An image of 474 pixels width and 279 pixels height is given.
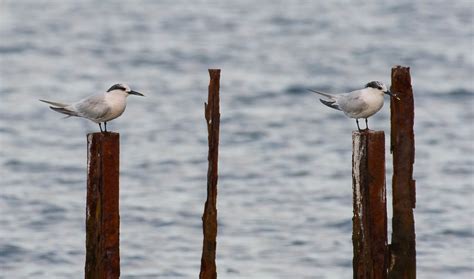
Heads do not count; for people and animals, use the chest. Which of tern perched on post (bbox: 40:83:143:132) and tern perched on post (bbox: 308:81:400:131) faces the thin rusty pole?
tern perched on post (bbox: 40:83:143:132)

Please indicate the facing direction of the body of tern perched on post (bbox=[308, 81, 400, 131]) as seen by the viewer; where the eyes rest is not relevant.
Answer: to the viewer's right

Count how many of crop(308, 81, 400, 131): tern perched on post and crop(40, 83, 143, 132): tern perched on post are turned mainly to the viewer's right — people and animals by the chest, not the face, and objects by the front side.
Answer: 2

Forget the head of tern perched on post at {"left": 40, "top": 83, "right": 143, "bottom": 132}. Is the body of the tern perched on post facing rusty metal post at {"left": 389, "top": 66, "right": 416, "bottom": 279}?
yes

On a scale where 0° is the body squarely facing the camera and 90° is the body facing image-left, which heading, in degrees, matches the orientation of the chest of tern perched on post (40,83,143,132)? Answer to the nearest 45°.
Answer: approximately 270°

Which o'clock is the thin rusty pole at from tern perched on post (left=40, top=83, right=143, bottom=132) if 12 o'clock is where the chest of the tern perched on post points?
The thin rusty pole is roughly at 12 o'clock from the tern perched on post.

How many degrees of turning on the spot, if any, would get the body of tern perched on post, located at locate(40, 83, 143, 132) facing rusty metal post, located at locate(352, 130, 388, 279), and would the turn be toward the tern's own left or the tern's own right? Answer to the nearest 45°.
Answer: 0° — it already faces it

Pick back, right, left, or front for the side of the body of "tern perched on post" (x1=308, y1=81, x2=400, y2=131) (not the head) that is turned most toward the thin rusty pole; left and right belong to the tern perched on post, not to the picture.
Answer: back
